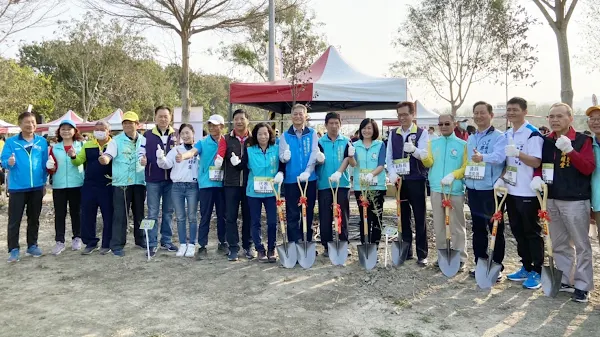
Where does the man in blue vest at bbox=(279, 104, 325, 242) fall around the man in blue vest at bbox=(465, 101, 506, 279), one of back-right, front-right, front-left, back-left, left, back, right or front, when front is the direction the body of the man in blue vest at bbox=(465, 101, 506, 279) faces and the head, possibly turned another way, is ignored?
front-right

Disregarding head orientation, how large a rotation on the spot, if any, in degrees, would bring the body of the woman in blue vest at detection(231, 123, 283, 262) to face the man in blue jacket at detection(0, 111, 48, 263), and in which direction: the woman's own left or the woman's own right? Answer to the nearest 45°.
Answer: approximately 90° to the woman's own right

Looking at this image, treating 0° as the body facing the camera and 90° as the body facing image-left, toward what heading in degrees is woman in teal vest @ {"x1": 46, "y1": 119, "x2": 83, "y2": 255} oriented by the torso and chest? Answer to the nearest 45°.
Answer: approximately 0°

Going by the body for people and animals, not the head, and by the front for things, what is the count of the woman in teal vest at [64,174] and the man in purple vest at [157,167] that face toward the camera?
2

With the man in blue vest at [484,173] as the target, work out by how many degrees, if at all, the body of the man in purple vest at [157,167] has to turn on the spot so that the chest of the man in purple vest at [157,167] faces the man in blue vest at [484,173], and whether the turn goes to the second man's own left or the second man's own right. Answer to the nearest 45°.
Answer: approximately 45° to the second man's own left

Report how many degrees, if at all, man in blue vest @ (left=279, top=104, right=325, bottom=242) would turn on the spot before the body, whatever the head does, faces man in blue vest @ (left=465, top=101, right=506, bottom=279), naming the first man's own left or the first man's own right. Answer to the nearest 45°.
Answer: approximately 90° to the first man's own left

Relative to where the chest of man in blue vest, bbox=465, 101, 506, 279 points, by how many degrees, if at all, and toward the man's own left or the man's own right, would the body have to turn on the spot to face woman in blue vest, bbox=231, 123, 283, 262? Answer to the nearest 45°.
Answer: approximately 45° to the man's own right

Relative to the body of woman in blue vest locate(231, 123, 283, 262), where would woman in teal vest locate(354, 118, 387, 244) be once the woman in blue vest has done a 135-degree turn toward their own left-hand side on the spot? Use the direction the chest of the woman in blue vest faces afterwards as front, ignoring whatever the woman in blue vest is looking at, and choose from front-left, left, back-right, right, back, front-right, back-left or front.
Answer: front-right

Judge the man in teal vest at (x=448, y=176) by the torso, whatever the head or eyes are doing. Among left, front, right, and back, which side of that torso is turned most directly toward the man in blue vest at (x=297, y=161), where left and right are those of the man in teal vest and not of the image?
right
